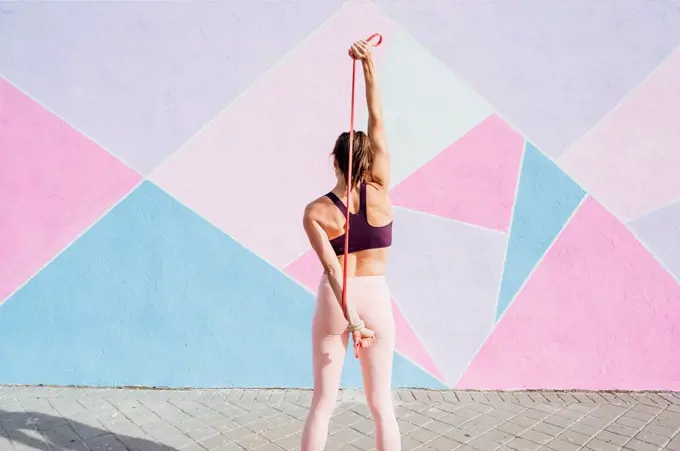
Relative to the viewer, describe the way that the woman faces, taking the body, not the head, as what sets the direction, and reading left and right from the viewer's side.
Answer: facing away from the viewer
